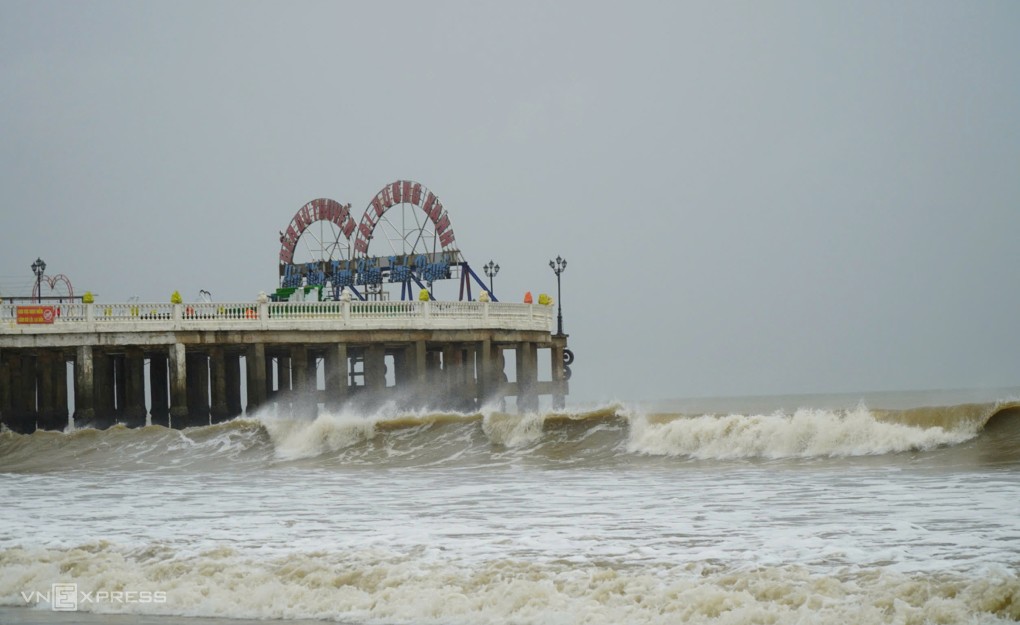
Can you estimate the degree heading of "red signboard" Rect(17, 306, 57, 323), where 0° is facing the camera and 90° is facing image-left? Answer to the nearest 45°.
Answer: approximately 0°
